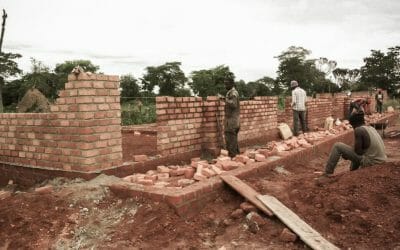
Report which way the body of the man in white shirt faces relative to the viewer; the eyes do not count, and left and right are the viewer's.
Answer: facing away from the viewer and to the left of the viewer

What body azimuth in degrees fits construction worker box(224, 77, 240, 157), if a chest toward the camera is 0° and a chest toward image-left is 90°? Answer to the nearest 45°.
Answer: approximately 90°

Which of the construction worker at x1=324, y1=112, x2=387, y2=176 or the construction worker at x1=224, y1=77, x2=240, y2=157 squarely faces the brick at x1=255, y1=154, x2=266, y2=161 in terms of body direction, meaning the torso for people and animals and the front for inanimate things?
the construction worker at x1=324, y1=112, x2=387, y2=176

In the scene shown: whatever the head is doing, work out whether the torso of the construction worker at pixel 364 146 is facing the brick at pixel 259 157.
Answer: yes

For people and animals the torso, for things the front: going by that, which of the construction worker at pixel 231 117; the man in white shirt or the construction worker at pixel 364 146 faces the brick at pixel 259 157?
the construction worker at pixel 364 146

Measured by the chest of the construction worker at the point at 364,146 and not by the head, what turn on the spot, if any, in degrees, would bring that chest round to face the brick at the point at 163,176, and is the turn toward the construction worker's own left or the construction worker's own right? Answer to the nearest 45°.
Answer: approximately 45° to the construction worker's own left

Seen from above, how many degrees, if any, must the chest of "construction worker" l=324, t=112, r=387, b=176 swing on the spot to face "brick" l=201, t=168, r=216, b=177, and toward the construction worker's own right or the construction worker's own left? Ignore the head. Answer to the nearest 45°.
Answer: approximately 45° to the construction worker's own left

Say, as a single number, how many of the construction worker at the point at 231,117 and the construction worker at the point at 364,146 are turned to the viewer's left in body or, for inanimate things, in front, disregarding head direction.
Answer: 2

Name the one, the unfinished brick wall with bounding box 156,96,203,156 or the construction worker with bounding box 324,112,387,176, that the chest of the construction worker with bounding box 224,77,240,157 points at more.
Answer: the unfinished brick wall

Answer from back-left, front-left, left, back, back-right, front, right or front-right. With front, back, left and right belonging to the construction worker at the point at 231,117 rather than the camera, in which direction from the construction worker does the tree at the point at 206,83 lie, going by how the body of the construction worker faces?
right

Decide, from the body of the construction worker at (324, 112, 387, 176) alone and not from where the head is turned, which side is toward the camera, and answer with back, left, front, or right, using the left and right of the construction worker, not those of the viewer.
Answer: left

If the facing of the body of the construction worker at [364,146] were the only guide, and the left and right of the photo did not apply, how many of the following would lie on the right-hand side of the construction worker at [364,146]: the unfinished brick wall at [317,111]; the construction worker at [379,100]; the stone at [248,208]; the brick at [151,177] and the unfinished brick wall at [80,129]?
2

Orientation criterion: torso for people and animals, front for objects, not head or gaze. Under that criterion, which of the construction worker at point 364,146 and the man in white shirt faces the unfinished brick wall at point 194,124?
the construction worker

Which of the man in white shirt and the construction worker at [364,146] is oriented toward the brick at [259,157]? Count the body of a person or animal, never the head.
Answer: the construction worker

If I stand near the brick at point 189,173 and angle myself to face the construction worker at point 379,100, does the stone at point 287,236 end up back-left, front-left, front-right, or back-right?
back-right

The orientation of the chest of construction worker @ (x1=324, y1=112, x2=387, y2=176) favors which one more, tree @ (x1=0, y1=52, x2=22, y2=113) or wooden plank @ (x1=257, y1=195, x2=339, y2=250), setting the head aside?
the tree
